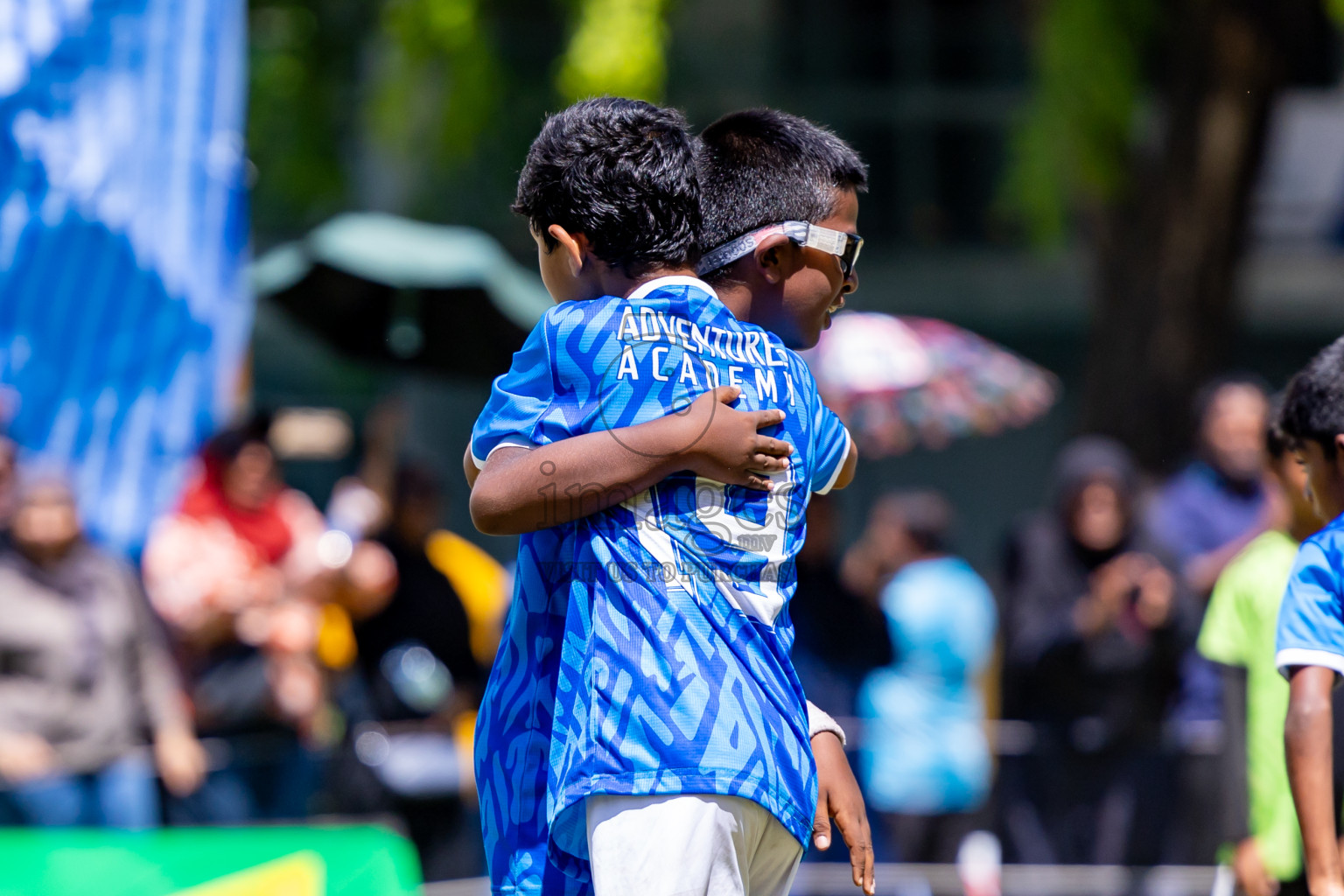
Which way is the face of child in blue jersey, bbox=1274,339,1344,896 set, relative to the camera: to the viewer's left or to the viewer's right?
to the viewer's left

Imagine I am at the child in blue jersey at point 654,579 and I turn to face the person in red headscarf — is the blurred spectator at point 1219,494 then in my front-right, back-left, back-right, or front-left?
front-right

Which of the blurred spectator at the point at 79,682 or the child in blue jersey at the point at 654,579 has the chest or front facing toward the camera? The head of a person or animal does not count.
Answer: the blurred spectator

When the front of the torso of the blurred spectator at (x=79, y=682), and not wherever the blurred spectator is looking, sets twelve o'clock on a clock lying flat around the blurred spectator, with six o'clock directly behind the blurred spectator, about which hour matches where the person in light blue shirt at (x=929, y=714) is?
The person in light blue shirt is roughly at 9 o'clock from the blurred spectator.

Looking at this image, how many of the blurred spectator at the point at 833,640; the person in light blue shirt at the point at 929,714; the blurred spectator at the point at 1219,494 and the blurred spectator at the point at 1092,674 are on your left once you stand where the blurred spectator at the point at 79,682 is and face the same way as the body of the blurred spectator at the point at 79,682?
4

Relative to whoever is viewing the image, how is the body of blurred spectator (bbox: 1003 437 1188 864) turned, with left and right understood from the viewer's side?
facing the viewer

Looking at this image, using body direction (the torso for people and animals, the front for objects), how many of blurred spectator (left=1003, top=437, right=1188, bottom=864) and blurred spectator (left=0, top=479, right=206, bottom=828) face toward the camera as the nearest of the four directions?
2

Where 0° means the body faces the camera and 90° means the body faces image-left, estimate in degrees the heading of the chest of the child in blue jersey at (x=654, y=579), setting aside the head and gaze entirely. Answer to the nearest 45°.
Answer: approximately 135°

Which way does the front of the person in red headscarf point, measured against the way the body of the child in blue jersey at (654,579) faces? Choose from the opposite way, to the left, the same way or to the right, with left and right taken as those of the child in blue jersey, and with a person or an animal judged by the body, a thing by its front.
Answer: the opposite way

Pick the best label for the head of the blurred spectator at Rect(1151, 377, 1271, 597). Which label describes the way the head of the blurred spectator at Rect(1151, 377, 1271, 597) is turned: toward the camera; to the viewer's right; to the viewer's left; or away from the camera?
toward the camera

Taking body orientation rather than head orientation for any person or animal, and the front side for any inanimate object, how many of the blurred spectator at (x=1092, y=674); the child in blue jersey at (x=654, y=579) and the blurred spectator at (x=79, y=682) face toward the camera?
2

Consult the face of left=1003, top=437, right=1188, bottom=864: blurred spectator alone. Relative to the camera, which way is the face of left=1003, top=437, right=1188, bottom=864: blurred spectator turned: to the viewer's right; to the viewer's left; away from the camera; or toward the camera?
toward the camera

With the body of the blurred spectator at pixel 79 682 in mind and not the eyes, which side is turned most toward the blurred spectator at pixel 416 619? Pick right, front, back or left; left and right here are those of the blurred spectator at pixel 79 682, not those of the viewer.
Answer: left

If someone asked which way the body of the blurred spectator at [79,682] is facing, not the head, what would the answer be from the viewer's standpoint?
toward the camera
